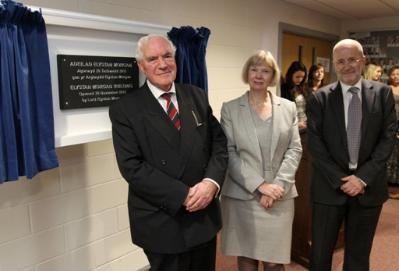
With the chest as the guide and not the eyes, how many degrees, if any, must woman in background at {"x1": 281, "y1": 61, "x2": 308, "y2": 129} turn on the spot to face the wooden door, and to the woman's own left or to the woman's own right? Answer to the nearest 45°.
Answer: approximately 135° to the woman's own left

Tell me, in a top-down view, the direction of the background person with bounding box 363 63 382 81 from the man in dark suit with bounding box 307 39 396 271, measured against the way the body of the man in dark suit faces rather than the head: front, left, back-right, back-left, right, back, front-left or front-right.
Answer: back

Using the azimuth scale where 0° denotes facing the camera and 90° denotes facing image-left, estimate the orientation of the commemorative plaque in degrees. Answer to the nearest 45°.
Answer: approximately 315°

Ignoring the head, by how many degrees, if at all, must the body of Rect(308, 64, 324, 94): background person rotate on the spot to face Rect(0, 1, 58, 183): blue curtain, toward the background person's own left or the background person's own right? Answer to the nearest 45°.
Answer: approximately 45° to the background person's own right

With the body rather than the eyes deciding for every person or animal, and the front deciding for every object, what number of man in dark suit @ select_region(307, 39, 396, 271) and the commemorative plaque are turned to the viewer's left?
0

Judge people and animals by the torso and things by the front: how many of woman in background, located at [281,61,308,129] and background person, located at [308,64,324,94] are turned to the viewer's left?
0

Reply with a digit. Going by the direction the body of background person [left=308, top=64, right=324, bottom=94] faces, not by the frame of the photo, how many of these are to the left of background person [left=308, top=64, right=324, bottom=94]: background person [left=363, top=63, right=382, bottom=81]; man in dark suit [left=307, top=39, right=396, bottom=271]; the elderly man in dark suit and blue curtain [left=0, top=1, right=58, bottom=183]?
1

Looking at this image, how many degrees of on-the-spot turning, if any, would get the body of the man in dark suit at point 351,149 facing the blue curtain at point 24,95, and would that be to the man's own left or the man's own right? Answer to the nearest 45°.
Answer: approximately 45° to the man's own right

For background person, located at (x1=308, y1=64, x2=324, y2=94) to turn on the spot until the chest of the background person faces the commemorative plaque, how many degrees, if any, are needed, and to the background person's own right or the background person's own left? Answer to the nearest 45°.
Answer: approximately 45° to the background person's own right

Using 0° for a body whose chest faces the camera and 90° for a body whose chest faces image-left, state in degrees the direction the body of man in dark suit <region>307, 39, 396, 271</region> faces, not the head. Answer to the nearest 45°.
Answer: approximately 0°

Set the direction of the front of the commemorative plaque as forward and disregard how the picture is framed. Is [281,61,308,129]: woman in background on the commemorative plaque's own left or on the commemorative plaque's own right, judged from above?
on the commemorative plaque's own left
